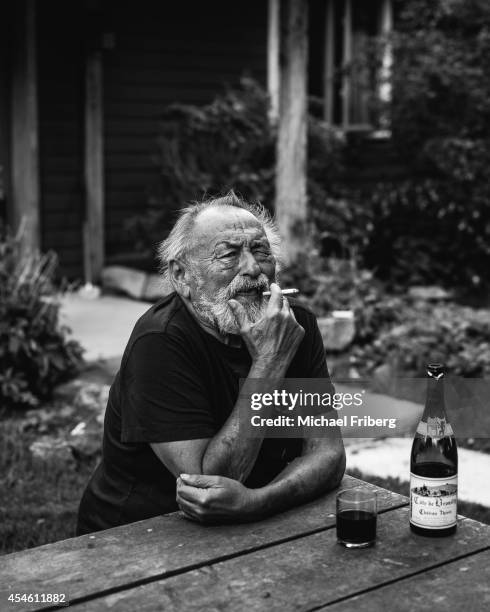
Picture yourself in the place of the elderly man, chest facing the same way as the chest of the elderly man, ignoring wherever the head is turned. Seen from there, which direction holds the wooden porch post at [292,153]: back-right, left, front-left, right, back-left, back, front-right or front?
back-left

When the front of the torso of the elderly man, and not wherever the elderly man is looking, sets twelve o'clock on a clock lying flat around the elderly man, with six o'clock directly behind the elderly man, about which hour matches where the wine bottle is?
The wine bottle is roughly at 12 o'clock from the elderly man.

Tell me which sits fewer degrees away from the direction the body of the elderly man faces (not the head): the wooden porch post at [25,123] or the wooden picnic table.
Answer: the wooden picnic table

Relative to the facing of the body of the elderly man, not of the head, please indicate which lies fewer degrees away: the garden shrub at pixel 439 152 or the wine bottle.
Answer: the wine bottle

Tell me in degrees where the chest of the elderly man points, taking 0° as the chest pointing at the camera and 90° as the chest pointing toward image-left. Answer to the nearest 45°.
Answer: approximately 315°

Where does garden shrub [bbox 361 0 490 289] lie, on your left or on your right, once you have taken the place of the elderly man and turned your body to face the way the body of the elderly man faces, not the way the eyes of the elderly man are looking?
on your left
